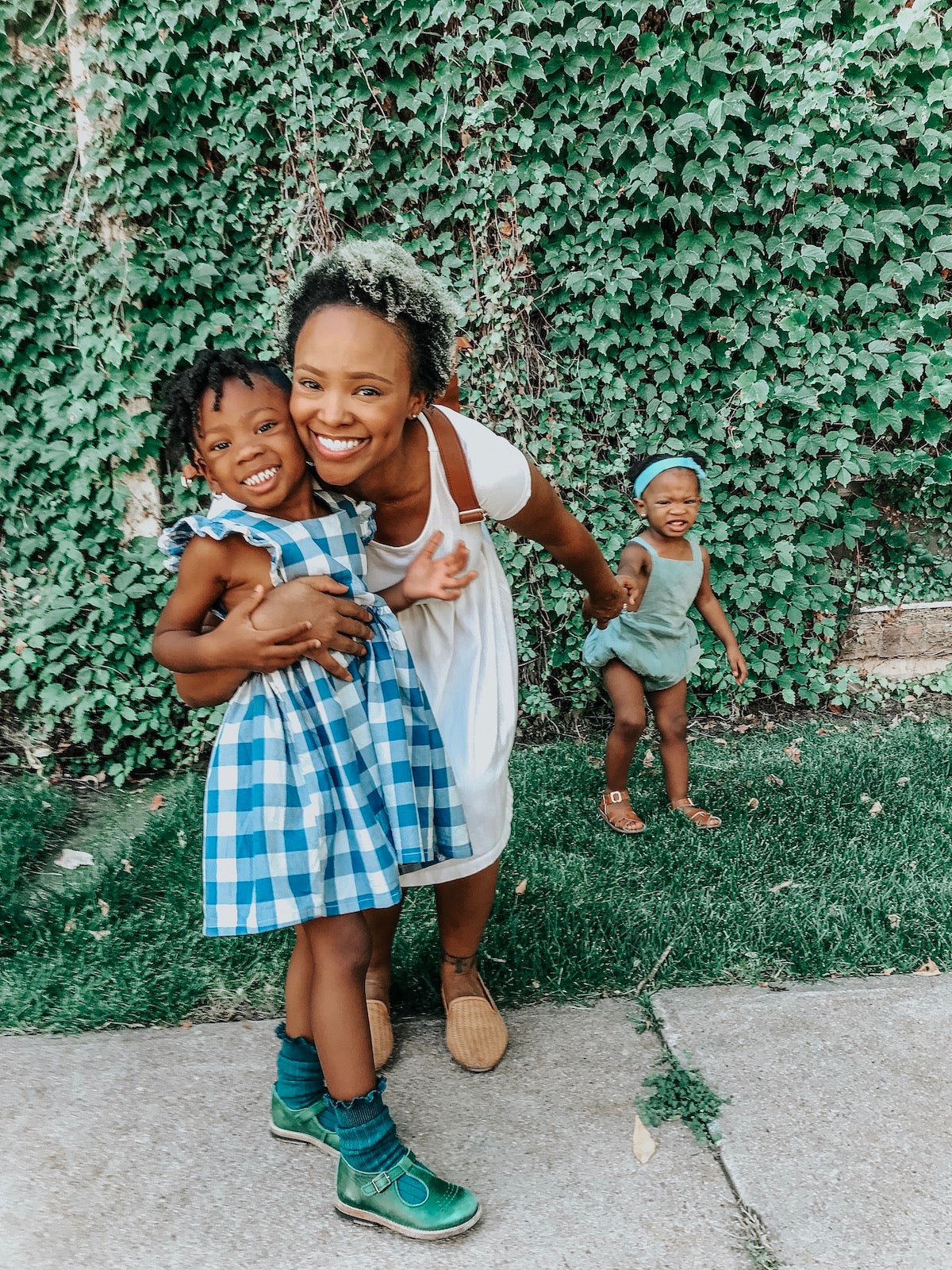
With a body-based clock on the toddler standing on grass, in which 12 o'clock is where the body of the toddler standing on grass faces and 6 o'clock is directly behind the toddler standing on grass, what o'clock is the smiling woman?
The smiling woman is roughly at 2 o'clock from the toddler standing on grass.

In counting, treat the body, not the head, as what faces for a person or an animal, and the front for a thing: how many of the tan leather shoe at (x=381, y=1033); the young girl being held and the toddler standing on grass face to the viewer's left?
0

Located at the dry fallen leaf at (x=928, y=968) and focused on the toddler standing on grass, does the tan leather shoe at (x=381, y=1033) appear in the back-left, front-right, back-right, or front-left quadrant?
front-left

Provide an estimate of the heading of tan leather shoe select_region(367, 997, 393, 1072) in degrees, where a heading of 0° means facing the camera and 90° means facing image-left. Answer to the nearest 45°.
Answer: approximately 0°

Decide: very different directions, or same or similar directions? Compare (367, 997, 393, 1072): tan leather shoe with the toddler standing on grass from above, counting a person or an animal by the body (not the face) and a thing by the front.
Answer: same or similar directions

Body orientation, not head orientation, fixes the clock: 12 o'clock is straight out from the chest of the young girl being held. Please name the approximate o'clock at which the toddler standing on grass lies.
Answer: The toddler standing on grass is roughly at 9 o'clock from the young girl being held.

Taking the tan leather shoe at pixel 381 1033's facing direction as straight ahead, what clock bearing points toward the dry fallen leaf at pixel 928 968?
The dry fallen leaf is roughly at 9 o'clock from the tan leather shoe.

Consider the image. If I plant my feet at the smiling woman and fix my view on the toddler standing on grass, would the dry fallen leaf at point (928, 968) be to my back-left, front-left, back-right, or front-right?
front-right

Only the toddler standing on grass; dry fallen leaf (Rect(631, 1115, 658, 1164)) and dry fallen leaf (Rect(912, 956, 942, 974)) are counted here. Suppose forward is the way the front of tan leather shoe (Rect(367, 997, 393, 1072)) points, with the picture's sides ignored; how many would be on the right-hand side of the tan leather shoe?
0

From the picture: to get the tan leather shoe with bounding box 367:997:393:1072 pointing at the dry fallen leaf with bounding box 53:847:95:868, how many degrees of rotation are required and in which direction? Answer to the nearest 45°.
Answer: approximately 135° to its right

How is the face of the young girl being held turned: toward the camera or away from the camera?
toward the camera

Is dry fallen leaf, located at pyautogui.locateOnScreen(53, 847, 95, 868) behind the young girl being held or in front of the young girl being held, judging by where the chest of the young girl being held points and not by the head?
behind

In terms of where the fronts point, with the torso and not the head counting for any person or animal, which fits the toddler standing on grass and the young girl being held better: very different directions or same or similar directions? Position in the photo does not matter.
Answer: same or similar directions

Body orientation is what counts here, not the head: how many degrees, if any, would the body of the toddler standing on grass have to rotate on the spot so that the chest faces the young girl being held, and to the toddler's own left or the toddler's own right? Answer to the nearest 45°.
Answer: approximately 45° to the toddler's own right

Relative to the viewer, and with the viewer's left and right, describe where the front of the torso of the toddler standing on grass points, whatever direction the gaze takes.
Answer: facing the viewer and to the right of the viewer

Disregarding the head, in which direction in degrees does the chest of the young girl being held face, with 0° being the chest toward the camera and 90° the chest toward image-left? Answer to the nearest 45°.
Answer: approximately 315°
